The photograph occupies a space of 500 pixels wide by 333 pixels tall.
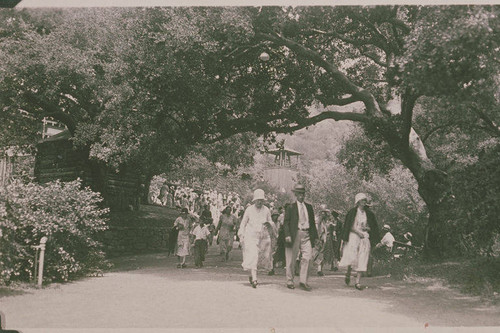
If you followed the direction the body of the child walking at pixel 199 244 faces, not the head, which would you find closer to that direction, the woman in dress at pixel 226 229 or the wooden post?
the wooden post

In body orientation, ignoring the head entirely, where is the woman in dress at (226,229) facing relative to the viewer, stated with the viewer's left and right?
facing the viewer

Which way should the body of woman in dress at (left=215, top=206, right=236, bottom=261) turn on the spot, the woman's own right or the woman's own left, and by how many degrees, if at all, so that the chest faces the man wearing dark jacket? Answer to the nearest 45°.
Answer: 0° — they already face them

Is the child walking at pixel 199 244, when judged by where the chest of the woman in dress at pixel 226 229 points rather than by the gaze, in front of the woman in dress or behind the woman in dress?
in front

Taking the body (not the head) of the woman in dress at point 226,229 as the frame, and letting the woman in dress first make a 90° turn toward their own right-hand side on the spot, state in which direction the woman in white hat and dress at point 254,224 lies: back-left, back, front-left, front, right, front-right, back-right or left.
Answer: left

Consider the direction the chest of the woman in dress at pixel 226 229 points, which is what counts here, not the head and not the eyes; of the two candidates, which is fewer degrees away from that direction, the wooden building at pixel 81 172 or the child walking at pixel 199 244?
the child walking

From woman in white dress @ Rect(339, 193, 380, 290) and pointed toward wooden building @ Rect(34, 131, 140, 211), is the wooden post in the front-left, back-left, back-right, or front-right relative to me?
front-left

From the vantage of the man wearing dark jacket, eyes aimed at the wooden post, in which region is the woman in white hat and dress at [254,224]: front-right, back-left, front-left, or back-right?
front-right

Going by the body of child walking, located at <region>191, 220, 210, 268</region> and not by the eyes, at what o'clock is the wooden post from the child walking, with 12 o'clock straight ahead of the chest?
The wooden post is roughly at 1 o'clock from the child walking.

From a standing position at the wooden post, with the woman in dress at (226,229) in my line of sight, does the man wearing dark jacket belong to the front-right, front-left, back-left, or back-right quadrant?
front-right

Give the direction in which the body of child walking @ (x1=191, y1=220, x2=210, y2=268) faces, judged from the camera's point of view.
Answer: toward the camera

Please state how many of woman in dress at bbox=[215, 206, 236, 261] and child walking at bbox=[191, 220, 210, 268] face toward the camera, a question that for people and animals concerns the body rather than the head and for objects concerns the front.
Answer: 2

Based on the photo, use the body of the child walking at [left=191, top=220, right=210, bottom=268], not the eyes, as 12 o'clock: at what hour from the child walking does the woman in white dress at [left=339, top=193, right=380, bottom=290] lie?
The woman in white dress is roughly at 11 o'clock from the child walking.
